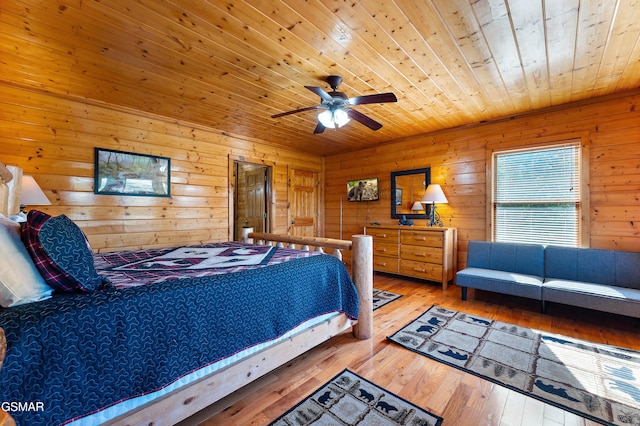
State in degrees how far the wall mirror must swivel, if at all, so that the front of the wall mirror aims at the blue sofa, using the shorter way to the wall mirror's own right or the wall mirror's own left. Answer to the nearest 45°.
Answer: approximately 90° to the wall mirror's own left

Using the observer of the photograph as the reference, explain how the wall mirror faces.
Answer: facing the viewer and to the left of the viewer

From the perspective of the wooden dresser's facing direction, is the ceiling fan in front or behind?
in front

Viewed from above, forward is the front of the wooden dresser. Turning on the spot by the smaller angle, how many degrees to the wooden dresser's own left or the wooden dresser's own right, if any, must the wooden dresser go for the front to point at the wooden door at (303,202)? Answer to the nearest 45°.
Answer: approximately 45° to the wooden dresser's own right

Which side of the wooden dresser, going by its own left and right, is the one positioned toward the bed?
front

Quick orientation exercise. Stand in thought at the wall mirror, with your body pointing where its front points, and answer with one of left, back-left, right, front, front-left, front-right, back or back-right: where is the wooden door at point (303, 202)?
front-right

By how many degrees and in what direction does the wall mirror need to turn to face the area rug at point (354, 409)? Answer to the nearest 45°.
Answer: approximately 45° to its left

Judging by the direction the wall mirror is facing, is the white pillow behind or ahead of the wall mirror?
ahead

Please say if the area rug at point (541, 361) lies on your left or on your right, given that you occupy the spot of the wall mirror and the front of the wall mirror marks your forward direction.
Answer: on your left

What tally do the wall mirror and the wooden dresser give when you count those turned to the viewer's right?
0

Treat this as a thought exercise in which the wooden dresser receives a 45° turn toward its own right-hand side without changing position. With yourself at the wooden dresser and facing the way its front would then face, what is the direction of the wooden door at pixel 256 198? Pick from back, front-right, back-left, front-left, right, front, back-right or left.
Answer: front
